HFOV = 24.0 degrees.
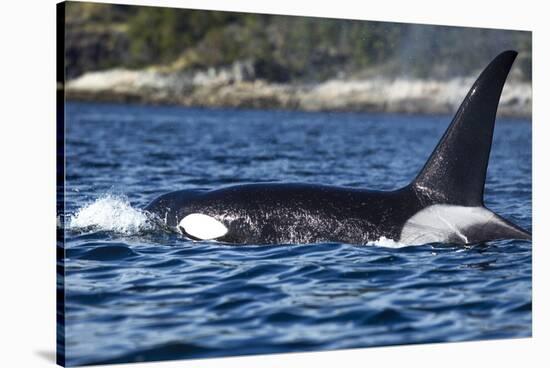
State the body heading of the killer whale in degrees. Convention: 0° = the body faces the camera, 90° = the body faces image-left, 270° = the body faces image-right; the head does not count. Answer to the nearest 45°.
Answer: approximately 90°
